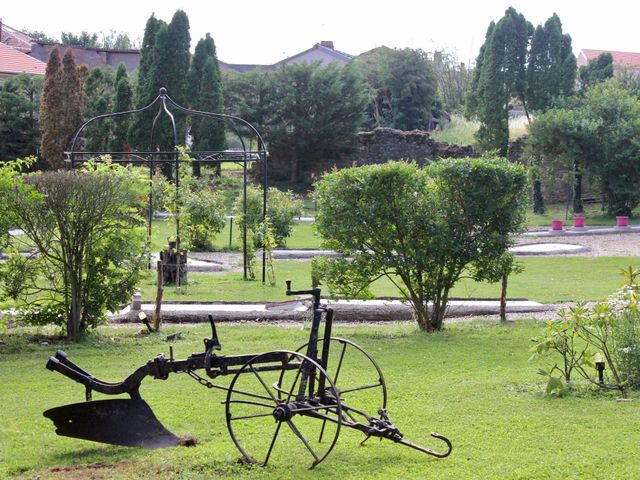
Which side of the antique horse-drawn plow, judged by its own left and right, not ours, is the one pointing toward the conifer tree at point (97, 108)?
left

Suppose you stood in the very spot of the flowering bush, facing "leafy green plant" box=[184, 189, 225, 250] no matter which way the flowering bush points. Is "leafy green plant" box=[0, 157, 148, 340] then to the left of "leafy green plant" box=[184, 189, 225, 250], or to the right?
left

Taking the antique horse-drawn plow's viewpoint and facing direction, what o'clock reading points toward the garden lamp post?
The garden lamp post is roughly at 11 o'clock from the antique horse-drawn plow.

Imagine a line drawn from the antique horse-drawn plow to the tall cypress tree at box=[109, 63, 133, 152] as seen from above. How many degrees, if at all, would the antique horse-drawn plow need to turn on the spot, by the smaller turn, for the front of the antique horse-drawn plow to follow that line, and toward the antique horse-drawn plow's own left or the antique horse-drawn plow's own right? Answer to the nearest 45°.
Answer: approximately 90° to the antique horse-drawn plow's own left

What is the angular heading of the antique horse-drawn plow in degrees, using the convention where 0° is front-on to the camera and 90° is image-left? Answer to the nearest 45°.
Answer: approximately 270°

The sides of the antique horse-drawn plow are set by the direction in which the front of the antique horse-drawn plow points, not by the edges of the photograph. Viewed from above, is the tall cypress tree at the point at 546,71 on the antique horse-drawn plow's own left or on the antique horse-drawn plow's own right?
on the antique horse-drawn plow's own left

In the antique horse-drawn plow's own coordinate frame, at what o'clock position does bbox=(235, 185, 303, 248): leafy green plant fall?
The leafy green plant is roughly at 9 o'clock from the antique horse-drawn plow.

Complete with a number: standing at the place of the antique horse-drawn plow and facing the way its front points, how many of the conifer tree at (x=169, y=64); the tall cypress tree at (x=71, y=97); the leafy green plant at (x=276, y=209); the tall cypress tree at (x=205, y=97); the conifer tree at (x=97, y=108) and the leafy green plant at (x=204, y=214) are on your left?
6

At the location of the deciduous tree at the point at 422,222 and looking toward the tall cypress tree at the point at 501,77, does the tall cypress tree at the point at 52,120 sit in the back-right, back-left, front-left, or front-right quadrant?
front-left

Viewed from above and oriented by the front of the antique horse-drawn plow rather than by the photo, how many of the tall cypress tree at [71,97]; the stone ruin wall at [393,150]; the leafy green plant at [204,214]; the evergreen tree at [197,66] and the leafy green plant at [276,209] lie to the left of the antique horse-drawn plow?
5

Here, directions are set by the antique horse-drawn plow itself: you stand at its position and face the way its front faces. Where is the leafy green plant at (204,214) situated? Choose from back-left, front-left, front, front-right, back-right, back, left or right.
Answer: left

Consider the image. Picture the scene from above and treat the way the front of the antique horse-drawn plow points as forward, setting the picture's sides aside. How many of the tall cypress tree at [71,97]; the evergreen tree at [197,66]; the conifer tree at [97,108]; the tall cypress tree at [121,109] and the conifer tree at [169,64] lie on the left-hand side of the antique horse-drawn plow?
5

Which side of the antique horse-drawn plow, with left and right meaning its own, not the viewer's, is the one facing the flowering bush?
front

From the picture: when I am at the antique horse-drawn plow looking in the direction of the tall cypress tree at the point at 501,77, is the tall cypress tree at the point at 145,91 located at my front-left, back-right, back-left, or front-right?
front-left

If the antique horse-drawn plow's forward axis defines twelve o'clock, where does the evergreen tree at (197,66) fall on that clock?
The evergreen tree is roughly at 9 o'clock from the antique horse-drawn plow.

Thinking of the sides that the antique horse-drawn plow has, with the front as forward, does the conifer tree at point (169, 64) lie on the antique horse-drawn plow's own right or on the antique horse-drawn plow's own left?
on the antique horse-drawn plow's own left
